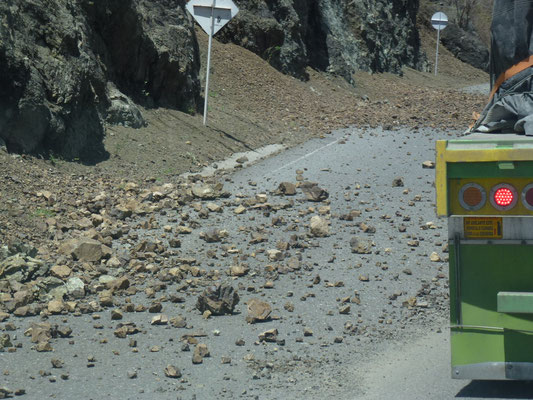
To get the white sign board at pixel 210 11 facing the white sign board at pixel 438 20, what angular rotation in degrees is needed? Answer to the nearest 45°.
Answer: approximately 45° to its right

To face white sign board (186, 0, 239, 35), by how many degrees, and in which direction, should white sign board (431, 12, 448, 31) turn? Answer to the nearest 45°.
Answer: approximately 180°

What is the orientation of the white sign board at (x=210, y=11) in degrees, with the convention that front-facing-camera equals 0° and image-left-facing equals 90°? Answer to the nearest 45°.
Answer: approximately 180°

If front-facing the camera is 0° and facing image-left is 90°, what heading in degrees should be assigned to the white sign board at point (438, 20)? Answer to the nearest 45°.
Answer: approximately 180°

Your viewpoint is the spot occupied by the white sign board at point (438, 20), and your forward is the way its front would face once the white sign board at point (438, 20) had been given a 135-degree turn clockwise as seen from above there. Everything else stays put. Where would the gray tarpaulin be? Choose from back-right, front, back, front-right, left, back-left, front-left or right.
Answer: front-right

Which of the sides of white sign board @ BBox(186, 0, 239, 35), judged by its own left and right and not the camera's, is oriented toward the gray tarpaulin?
back
